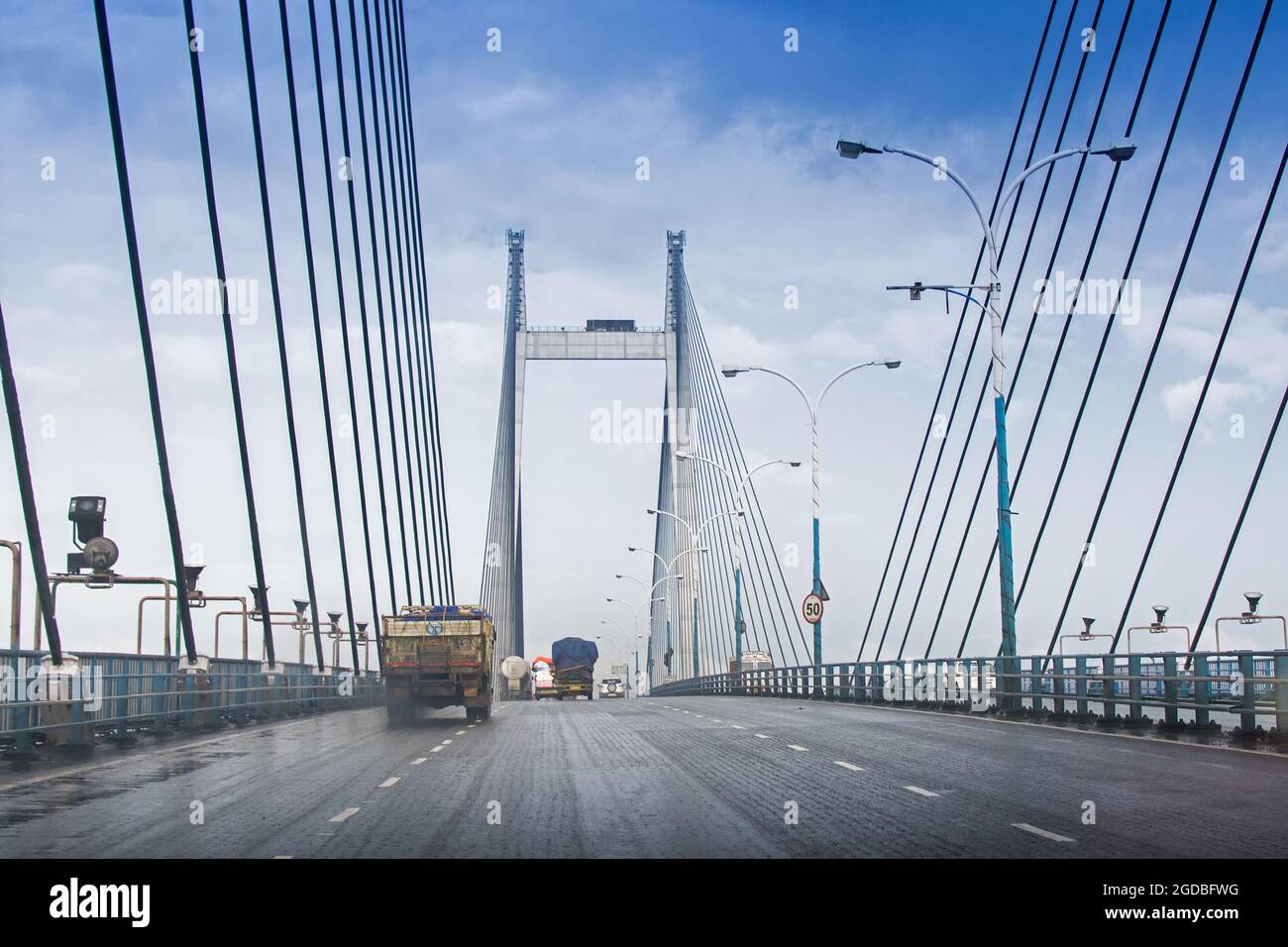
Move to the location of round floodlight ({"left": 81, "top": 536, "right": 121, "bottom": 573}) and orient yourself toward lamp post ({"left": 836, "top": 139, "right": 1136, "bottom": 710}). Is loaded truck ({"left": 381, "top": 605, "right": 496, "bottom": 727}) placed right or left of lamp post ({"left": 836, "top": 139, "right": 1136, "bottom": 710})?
left

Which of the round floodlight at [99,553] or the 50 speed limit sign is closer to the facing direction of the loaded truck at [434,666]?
the 50 speed limit sign

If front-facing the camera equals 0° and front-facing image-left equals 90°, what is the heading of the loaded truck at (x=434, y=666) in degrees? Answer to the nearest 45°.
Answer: approximately 180°

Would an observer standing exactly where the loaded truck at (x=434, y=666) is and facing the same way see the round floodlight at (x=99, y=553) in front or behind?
behind

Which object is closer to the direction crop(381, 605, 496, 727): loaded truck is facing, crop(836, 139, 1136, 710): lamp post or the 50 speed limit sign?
the 50 speed limit sign

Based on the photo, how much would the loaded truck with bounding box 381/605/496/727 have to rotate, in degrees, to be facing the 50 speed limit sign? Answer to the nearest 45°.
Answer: approximately 45° to its right

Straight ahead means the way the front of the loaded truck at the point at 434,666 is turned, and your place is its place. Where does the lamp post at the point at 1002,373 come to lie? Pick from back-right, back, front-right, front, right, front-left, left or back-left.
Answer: back-right
